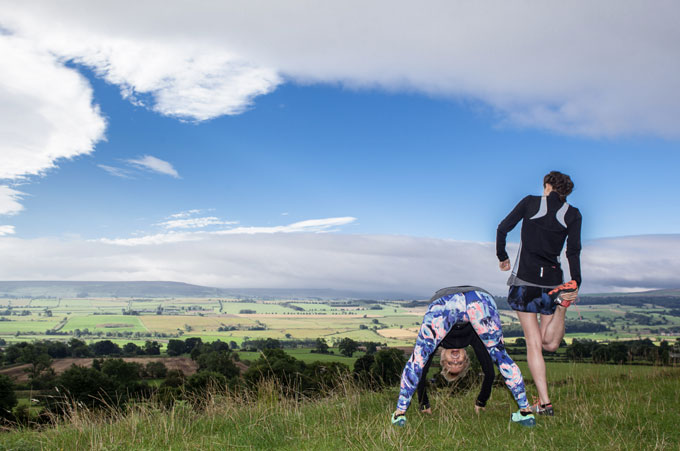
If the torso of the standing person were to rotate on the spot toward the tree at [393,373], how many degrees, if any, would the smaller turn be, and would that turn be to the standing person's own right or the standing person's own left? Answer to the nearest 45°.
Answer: approximately 45° to the standing person's own left

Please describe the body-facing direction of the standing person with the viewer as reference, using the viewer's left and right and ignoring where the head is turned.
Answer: facing away from the viewer

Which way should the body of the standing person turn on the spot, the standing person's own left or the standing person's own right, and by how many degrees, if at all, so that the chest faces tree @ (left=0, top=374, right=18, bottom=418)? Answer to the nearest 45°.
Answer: approximately 45° to the standing person's own left

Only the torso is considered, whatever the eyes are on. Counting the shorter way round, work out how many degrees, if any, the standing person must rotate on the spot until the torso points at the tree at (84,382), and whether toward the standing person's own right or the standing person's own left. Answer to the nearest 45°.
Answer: approximately 45° to the standing person's own left

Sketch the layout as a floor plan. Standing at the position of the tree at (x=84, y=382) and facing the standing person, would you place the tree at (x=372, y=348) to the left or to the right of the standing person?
left
